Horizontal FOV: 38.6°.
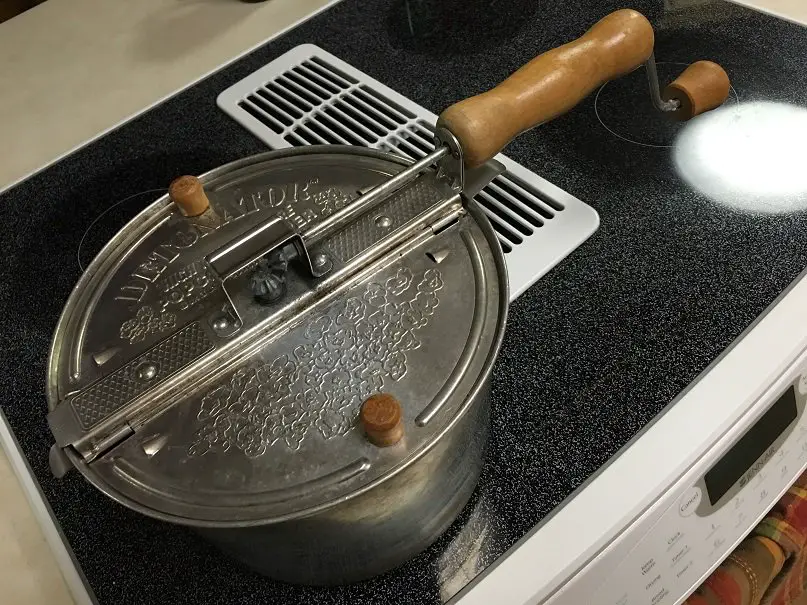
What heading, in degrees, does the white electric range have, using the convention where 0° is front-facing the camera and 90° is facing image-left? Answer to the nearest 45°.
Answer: approximately 315°
